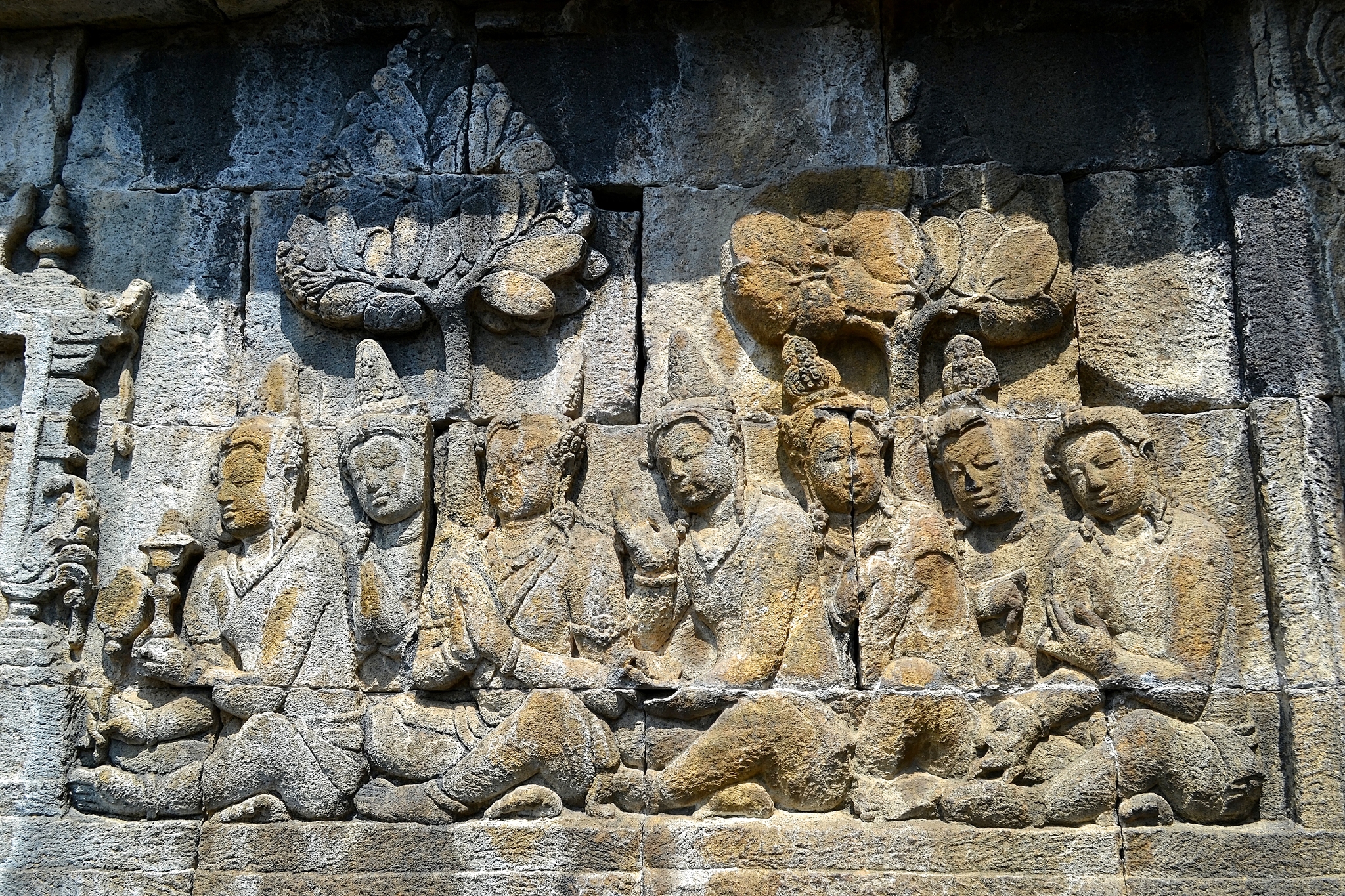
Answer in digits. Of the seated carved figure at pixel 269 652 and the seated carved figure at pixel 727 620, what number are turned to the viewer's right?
0

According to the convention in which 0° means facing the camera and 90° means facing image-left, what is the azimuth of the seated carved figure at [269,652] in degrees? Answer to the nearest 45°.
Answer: approximately 45°

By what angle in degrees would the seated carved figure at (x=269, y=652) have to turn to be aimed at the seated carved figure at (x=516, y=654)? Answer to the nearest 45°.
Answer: approximately 90° to its left

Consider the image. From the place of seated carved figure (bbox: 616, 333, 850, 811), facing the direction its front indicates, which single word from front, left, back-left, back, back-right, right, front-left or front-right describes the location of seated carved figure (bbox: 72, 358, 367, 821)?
front-right

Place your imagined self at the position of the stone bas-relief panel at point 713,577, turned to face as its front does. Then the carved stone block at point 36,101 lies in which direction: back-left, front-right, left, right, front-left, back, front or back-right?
right

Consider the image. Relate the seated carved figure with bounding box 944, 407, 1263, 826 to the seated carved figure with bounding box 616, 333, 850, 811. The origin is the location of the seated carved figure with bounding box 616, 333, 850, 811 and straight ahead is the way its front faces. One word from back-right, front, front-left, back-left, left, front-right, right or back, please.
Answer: back-left

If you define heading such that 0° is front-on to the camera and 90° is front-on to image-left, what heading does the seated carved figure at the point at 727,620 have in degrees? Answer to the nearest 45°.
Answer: approximately 45°

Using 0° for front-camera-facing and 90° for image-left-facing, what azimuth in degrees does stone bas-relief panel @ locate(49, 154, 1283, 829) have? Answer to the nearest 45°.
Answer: approximately 0°

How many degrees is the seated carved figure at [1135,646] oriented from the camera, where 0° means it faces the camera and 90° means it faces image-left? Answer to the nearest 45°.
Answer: approximately 45°

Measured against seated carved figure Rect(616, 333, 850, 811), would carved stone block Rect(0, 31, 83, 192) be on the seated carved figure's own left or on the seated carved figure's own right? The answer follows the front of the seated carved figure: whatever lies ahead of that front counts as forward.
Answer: on the seated carved figure's own right
